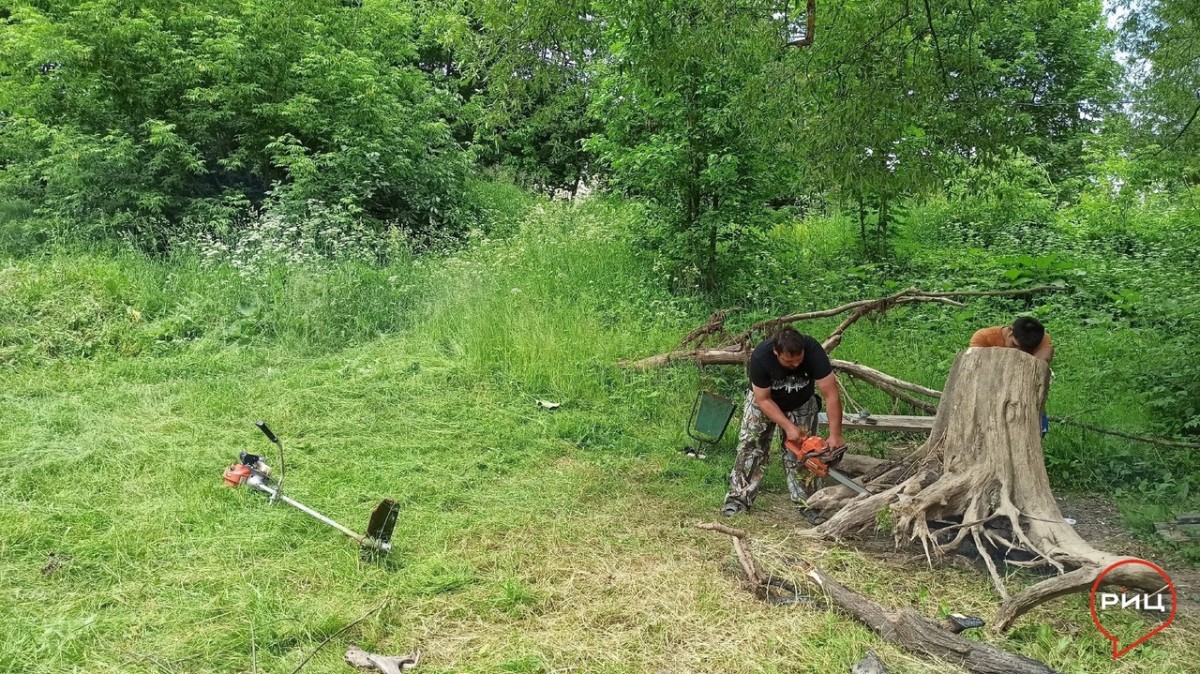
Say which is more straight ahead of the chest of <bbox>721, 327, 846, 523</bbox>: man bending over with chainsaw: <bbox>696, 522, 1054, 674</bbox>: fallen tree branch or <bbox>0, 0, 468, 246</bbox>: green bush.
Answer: the fallen tree branch

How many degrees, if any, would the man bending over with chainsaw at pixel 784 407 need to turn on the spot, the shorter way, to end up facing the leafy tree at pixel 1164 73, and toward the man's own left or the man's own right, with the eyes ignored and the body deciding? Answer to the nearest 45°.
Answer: approximately 135° to the man's own left

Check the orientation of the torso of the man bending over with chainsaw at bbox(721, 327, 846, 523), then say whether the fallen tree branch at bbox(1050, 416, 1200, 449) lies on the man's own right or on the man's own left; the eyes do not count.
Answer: on the man's own left

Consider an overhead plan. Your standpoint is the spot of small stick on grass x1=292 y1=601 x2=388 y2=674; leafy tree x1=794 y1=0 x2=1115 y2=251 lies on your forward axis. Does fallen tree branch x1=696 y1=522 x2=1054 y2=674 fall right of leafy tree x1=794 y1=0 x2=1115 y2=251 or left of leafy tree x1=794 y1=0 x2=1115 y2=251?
right

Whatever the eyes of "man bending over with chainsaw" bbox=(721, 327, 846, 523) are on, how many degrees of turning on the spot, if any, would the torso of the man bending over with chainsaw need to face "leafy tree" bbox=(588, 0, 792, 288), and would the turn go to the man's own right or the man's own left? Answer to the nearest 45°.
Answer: approximately 180°

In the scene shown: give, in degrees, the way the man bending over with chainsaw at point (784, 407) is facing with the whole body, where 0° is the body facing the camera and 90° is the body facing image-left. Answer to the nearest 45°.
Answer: approximately 0°

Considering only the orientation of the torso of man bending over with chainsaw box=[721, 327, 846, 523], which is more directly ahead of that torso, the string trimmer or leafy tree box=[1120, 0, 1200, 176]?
the string trimmer

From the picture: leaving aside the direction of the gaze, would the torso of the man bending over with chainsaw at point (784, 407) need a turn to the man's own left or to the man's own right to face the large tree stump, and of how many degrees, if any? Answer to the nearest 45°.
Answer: approximately 45° to the man's own left
